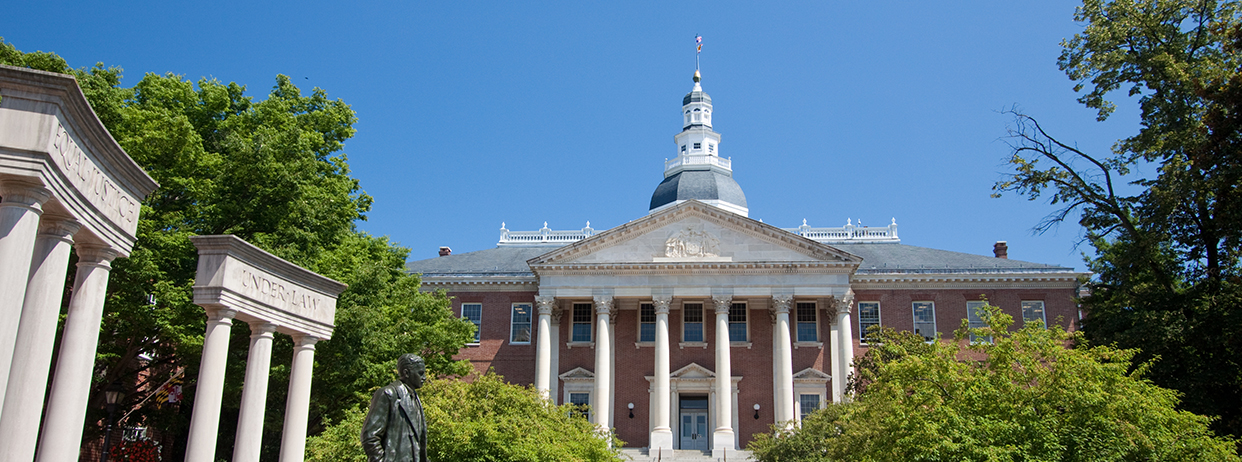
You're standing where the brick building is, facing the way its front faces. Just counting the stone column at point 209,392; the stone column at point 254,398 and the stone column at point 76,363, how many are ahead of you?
3

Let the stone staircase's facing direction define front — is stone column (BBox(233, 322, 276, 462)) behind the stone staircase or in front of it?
in front

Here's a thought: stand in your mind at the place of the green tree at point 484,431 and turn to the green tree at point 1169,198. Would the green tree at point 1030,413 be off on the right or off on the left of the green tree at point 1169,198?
right

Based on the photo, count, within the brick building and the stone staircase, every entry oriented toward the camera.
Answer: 2

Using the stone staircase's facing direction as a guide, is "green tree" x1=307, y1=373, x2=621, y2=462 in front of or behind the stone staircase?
in front

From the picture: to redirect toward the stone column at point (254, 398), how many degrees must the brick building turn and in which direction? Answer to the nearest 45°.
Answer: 0° — it already faces it

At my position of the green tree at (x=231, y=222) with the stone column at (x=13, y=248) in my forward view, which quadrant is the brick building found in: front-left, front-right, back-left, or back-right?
back-left

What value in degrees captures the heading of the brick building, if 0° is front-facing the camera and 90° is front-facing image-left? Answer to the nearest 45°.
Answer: approximately 0°

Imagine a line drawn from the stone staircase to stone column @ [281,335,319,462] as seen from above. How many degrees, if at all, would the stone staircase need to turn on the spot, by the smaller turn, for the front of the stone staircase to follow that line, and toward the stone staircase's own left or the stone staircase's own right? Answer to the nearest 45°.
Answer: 0° — it already faces it

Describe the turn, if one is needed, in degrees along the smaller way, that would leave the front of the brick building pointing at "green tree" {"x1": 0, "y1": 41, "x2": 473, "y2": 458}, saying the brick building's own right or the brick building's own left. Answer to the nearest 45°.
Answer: approximately 45° to the brick building's own right

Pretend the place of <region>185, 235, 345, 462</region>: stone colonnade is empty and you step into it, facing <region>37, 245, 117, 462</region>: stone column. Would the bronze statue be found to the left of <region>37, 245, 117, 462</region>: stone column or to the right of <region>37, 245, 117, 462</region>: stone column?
left

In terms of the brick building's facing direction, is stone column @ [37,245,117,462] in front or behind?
in front
